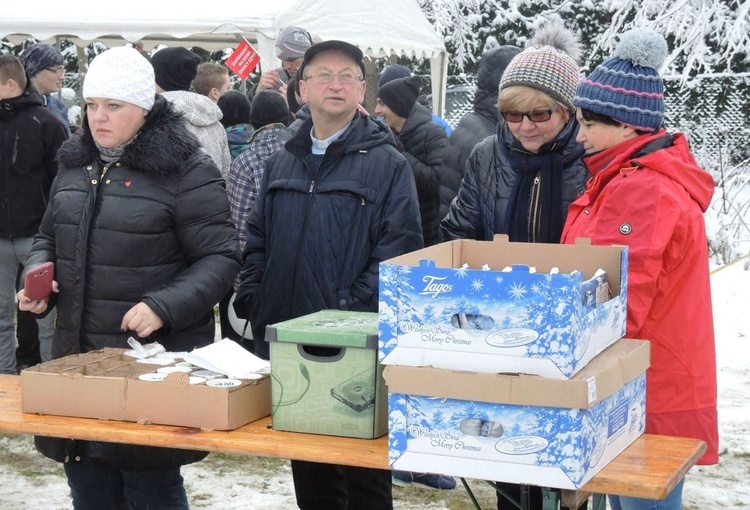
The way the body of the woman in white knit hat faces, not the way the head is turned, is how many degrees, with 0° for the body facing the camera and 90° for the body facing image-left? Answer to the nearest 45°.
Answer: approximately 45°

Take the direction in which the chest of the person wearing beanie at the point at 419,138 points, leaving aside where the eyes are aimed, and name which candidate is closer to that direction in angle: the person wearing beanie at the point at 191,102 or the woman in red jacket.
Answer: the person wearing beanie

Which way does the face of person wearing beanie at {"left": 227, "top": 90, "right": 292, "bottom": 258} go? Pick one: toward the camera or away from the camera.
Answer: away from the camera

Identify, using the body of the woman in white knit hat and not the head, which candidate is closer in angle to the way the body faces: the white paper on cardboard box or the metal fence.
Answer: the white paper on cardboard box

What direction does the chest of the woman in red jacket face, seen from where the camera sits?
to the viewer's left

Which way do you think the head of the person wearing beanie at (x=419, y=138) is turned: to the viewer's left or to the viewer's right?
to the viewer's left

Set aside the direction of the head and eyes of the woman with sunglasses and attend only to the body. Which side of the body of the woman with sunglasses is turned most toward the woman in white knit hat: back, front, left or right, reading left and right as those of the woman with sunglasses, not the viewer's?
right

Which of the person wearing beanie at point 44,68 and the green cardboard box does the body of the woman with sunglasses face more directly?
the green cardboard box

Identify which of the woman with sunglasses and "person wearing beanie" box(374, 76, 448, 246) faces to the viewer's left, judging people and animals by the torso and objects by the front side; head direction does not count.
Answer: the person wearing beanie

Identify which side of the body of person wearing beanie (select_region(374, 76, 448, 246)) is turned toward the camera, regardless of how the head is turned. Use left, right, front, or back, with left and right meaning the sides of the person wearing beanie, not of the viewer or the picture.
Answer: left

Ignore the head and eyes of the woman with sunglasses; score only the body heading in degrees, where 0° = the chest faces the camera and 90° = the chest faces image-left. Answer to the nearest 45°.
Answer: approximately 0°

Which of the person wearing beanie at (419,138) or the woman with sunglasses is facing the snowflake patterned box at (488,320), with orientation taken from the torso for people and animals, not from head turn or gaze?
the woman with sunglasses

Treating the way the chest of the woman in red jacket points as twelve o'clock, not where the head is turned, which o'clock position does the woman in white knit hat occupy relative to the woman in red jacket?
The woman in white knit hat is roughly at 12 o'clock from the woman in red jacket.

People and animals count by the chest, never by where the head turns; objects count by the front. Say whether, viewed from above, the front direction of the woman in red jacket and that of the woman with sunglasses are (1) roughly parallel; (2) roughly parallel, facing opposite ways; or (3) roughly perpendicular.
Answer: roughly perpendicular
